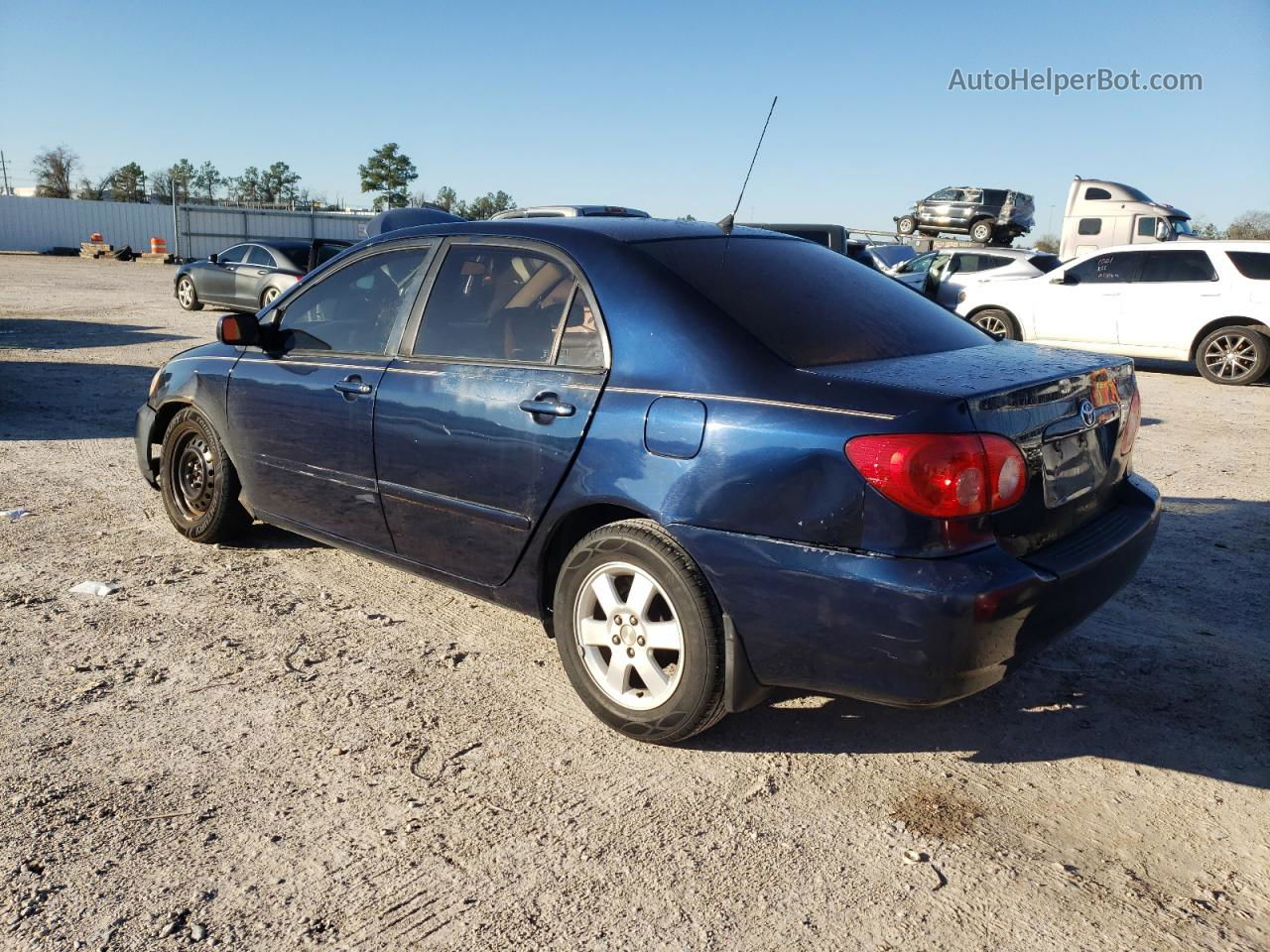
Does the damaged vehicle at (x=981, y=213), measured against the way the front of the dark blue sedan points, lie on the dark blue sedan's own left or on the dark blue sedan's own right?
on the dark blue sedan's own right

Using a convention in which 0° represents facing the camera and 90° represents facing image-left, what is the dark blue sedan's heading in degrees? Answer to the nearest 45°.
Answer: approximately 135°

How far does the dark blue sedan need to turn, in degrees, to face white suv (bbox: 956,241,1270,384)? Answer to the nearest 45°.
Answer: approximately 90° to its right

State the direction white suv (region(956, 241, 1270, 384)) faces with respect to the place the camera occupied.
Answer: facing away from the viewer and to the left of the viewer

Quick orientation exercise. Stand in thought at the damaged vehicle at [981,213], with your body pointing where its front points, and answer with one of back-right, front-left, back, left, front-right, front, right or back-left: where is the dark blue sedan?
back-left

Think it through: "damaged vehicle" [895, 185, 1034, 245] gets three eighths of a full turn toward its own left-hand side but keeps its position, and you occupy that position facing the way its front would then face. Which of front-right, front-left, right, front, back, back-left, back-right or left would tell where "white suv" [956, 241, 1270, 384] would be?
front

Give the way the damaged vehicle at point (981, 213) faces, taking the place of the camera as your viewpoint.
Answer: facing away from the viewer and to the left of the viewer
